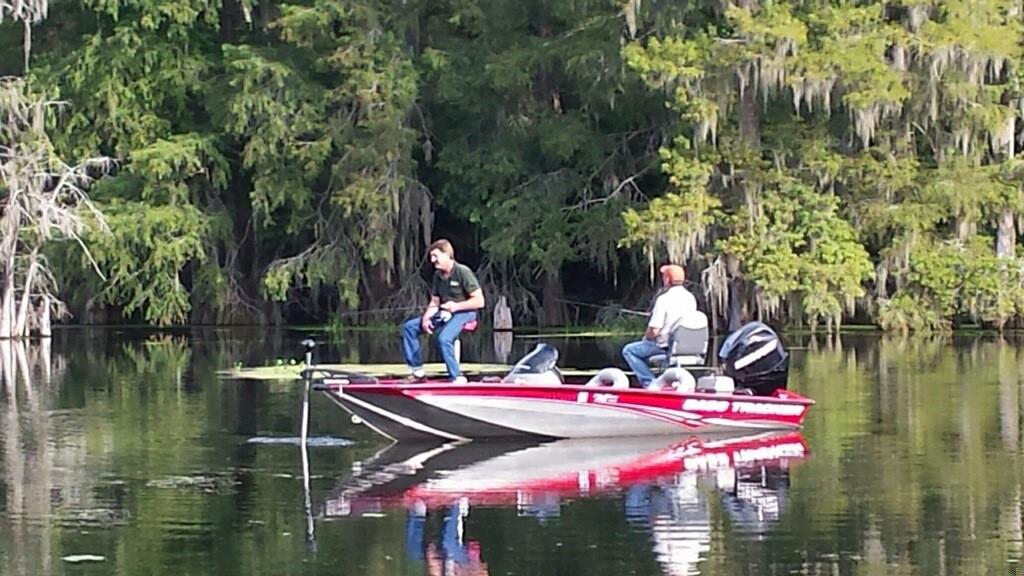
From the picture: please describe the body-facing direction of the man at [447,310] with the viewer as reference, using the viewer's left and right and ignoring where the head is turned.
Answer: facing the viewer and to the left of the viewer

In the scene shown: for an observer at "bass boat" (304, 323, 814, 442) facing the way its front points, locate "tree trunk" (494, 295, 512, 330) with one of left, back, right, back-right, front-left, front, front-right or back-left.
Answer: right

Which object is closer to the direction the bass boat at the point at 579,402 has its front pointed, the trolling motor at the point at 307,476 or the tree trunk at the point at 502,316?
the trolling motor

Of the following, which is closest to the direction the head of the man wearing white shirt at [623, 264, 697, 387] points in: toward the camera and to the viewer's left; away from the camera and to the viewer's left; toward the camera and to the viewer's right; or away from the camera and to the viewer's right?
away from the camera and to the viewer's left

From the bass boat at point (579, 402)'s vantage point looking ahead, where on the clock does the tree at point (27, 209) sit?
The tree is roughly at 2 o'clock from the bass boat.

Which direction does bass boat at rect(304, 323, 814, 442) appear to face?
to the viewer's left

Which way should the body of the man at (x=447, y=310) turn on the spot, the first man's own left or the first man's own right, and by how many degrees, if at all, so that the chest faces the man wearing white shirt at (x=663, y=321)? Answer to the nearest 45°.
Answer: approximately 135° to the first man's own left
